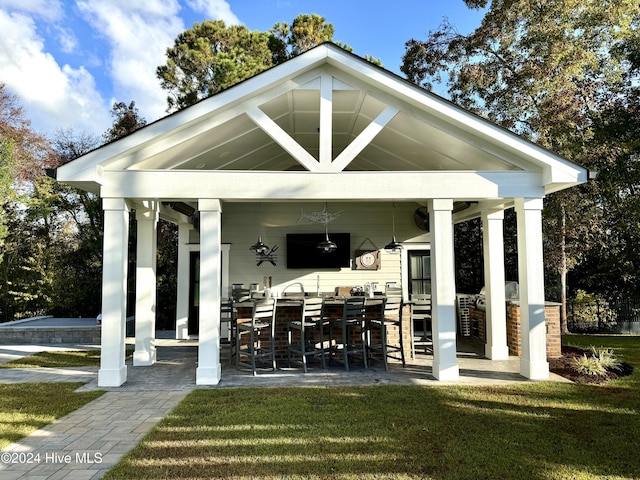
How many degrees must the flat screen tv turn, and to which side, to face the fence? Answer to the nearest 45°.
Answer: approximately 90° to its left

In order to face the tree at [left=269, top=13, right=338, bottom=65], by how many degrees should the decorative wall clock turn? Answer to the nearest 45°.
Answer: approximately 180°

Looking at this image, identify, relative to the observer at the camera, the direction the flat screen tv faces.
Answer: facing the viewer

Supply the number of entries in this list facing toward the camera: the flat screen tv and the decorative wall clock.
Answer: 2

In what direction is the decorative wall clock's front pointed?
toward the camera

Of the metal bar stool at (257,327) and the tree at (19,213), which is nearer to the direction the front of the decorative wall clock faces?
the metal bar stool

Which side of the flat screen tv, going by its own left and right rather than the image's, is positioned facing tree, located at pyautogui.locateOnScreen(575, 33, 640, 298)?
left

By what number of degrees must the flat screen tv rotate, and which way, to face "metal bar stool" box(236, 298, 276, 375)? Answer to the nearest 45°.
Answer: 0° — it already faces it

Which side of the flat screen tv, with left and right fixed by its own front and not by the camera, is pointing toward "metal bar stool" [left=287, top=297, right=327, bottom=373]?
front

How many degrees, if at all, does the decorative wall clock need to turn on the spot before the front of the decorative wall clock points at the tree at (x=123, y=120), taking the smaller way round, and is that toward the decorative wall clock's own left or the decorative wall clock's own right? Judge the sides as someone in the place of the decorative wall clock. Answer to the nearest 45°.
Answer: approximately 135° to the decorative wall clock's own right

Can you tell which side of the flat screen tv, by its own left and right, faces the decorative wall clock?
left
